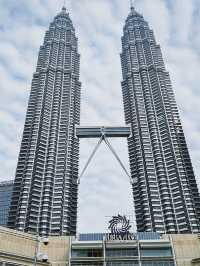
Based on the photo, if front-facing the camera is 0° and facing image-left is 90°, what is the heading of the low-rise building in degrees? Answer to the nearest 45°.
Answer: approximately 0°
